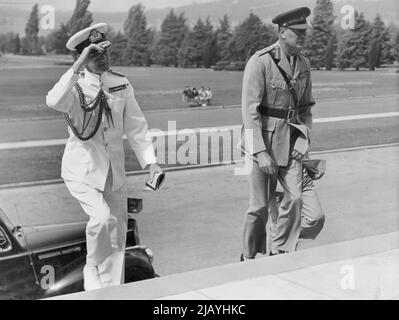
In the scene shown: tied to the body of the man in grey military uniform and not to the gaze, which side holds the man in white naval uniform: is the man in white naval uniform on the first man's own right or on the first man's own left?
on the first man's own right

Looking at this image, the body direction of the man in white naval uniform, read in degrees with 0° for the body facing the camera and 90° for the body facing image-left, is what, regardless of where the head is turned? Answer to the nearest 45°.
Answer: approximately 315°

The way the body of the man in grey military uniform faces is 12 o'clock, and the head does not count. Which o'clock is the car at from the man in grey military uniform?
The car is roughly at 3 o'clock from the man in grey military uniform.

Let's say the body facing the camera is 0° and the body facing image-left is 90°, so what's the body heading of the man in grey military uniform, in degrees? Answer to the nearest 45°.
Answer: approximately 315°

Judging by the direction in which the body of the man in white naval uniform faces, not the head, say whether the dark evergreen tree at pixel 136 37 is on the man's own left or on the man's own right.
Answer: on the man's own left

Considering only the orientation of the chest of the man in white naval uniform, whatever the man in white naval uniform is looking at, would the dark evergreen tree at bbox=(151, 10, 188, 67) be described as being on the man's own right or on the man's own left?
on the man's own left

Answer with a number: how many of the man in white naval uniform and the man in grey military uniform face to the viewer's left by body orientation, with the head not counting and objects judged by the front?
0

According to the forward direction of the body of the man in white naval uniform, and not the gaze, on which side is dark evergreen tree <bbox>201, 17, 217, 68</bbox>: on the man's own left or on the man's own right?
on the man's own left

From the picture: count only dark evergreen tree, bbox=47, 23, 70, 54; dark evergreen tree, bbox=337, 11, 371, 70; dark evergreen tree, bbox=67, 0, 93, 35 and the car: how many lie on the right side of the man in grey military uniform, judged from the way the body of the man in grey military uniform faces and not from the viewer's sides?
3
